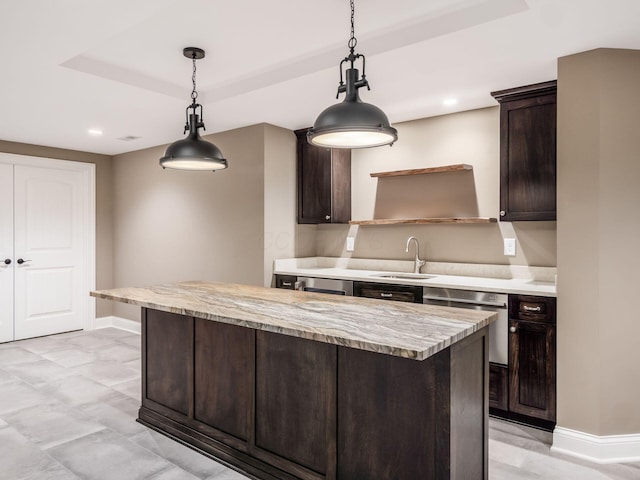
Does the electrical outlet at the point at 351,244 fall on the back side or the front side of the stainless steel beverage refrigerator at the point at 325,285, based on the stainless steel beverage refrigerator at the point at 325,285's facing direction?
on the back side

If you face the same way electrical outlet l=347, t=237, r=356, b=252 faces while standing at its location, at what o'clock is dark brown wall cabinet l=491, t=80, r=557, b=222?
The dark brown wall cabinet is roughly at 9 o'clock from the electrical outlet.

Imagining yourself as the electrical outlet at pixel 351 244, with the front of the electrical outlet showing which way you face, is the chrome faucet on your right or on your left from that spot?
on your left

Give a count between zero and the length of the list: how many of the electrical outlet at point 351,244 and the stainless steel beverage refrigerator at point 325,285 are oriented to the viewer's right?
0

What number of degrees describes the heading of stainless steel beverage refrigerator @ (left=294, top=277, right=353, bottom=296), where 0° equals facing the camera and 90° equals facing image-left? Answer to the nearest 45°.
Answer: approximately 45°

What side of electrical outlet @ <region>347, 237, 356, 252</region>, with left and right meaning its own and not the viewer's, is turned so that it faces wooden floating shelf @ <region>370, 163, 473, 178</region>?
left

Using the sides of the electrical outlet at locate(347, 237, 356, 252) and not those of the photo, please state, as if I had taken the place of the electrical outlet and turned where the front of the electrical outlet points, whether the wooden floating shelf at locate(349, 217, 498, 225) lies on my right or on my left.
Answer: on my left

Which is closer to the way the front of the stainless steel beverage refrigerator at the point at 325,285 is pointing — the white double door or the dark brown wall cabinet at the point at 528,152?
the white double door

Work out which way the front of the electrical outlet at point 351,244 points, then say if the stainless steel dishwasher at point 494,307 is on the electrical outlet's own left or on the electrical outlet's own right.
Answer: on the electrical outlet's own left
